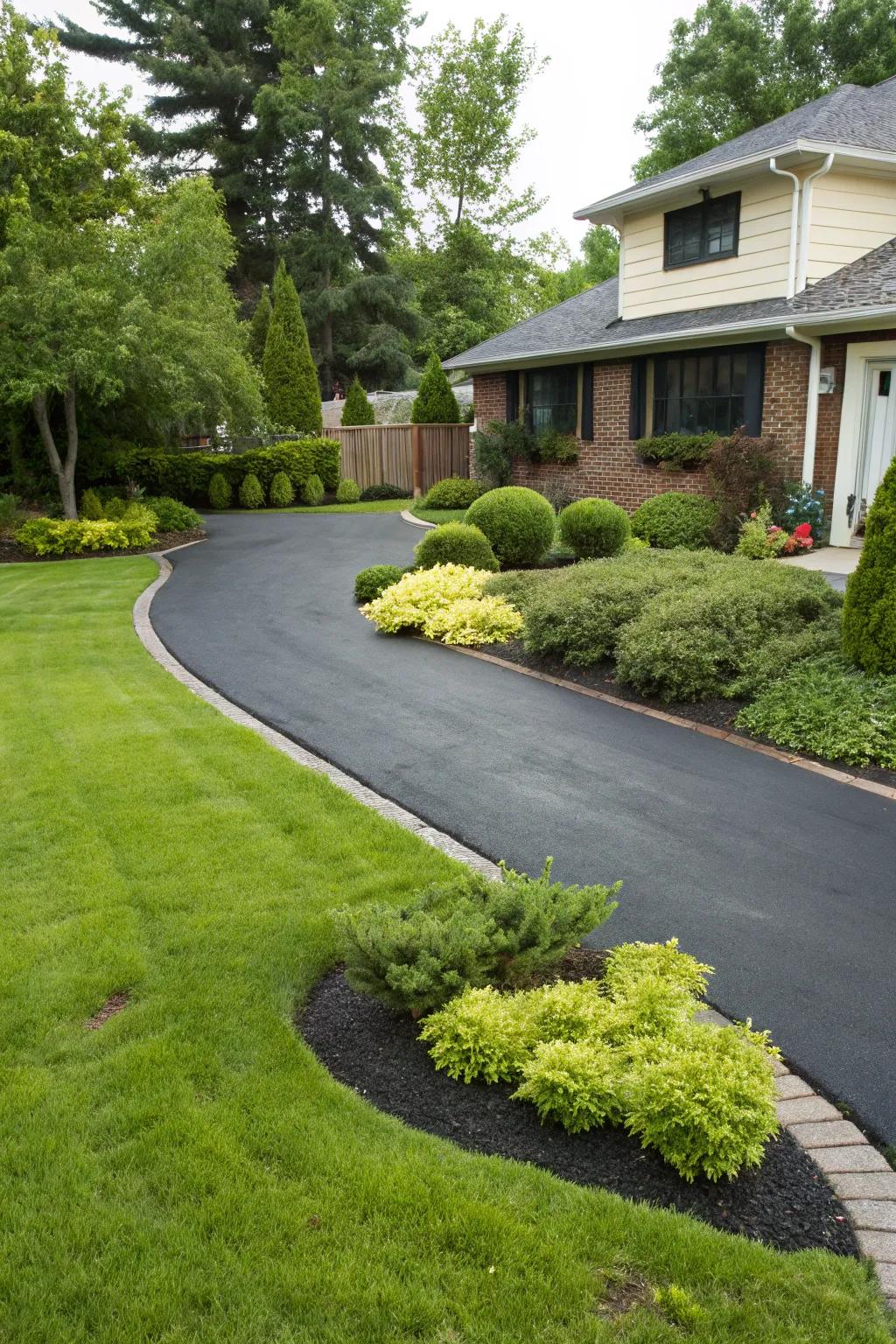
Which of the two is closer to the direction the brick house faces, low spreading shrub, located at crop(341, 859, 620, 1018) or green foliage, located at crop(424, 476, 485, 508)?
the low spreading shrub

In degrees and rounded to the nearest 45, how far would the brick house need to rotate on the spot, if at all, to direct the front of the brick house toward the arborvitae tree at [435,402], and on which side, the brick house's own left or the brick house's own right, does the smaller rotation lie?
approximately 90° to the brick house's own right

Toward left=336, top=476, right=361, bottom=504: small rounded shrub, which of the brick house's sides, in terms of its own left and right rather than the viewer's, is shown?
right

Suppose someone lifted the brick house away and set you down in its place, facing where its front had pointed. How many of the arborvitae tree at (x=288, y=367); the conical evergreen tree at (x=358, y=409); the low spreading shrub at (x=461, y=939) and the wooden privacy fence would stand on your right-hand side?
3

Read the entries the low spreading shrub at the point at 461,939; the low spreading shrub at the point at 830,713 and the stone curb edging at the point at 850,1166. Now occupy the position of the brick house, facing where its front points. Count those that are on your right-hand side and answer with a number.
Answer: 0

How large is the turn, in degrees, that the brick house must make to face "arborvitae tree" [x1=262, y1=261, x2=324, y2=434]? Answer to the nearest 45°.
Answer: approximately 90° to its right

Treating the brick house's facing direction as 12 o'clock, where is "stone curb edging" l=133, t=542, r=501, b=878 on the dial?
The stone curb edging is roughly at 11 o'clock from the brick house.

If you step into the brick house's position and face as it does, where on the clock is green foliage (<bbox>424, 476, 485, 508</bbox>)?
The green foliage is roughly at 3 o'clock from the brick house.

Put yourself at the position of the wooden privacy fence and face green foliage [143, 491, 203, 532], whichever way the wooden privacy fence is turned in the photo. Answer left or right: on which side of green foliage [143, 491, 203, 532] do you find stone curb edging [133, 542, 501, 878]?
left

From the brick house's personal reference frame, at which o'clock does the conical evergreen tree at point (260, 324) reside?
The conical evergreen tree is roughly at 3 o'clock from the brick house.

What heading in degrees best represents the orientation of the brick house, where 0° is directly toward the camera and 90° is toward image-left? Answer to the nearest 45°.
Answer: approximately 45°

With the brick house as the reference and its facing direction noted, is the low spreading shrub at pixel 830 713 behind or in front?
in front

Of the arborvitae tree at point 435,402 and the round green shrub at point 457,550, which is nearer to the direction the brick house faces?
the round green shrub

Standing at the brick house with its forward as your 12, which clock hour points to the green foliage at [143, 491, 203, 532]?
The green foliage is roughly at 2 o'clock from the brick house.

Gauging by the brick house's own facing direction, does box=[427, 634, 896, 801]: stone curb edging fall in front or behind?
in front

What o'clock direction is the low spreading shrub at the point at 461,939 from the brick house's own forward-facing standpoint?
The low spreading shrub is roughly at 11 o'clock from the brick house.

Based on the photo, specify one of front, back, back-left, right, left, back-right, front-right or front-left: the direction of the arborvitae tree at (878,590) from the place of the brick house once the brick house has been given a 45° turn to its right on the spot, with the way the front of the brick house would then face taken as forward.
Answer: left

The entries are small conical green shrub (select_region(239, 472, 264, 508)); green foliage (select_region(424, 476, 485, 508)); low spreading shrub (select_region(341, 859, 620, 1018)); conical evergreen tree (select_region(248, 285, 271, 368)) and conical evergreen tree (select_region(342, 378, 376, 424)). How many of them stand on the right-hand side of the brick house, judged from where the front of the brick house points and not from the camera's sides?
4
